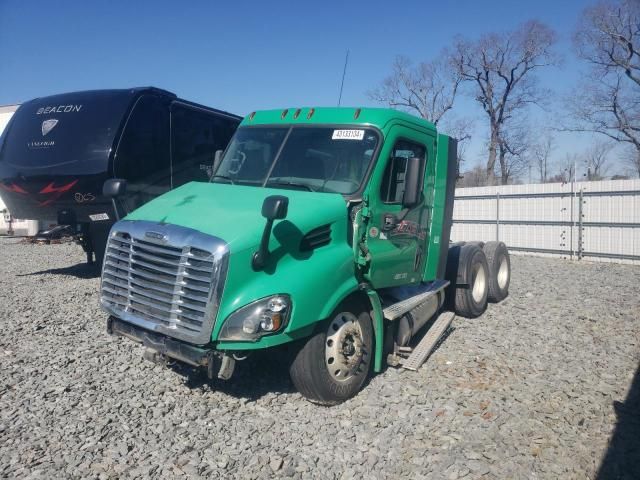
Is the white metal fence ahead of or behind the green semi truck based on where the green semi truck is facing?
behind

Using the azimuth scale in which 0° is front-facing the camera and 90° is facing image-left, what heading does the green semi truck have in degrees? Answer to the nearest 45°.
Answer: approximately 45°
